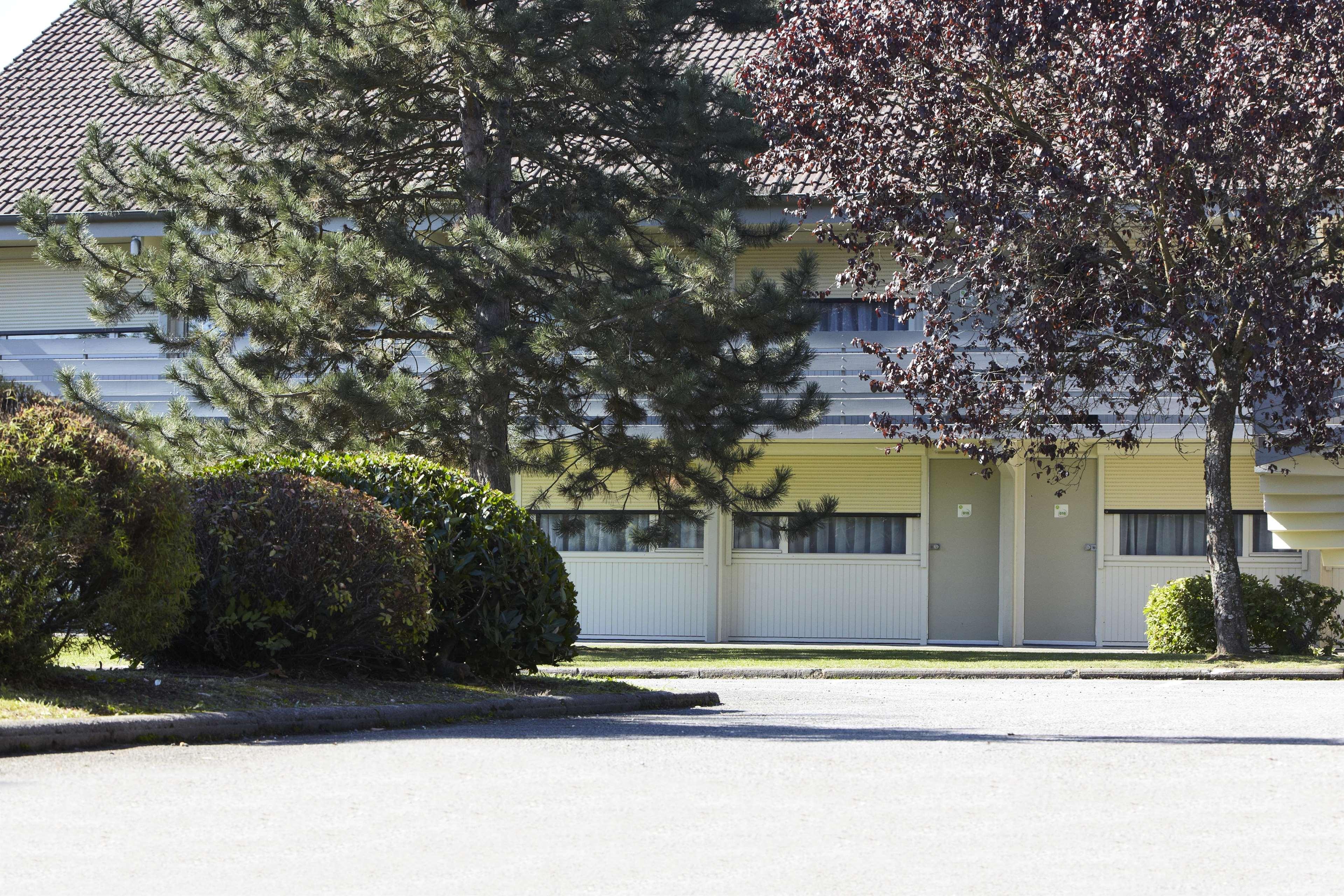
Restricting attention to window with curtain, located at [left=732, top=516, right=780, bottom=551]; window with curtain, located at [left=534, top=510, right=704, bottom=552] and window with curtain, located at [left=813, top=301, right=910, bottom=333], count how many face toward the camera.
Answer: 3

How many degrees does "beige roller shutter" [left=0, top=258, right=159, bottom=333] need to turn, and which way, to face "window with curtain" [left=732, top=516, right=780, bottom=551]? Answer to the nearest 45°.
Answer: approximately 45° to its left

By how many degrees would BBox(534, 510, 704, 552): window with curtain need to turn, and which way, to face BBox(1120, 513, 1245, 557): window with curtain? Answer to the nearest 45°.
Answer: approximately 90° to its left

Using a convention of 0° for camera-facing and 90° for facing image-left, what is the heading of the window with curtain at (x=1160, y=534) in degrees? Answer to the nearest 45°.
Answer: approximately 0°

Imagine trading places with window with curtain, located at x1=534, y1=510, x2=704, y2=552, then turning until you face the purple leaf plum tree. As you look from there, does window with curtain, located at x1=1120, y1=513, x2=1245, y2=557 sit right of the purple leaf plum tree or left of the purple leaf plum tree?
left

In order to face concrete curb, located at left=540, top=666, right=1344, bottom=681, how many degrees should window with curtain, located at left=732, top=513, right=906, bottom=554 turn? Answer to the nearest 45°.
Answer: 0° — it already faces it

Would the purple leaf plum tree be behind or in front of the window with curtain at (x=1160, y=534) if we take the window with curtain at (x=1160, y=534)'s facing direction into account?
in front

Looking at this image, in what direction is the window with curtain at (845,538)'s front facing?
toward the camera

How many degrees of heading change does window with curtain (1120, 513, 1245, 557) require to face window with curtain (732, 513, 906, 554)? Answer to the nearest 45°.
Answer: approximately 90° to its right

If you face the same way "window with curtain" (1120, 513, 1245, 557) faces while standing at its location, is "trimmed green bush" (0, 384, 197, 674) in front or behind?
in front

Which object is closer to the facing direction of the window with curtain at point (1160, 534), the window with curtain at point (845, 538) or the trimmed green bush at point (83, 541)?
the trimmed green bush

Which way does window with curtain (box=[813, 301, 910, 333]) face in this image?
toward the camera

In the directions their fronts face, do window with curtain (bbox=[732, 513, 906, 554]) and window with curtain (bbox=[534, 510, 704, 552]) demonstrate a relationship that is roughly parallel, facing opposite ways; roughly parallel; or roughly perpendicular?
roughly parallel

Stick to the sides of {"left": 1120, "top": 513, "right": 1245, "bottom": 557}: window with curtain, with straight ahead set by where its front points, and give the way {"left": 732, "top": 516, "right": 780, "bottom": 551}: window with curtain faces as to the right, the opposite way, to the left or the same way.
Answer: the same way

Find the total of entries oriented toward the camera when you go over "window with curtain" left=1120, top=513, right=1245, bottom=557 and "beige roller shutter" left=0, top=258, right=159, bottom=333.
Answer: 2
